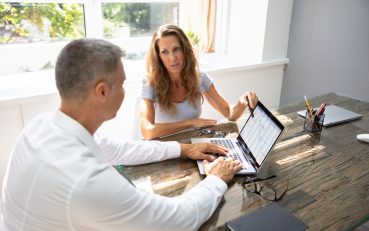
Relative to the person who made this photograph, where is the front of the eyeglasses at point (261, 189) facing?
facing the viewer and to the left of the viewer

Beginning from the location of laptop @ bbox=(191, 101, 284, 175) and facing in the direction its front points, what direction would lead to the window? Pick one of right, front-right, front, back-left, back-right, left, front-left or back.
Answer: front-right

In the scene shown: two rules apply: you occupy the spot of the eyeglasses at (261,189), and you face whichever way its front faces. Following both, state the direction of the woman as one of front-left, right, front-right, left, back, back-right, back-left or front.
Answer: right

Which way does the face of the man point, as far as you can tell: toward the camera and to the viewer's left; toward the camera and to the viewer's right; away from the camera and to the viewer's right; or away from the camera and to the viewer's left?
away from the camera and to the viewer's right

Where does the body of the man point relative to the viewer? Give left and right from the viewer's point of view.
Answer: facing away from the viewer and to the right of the viewer

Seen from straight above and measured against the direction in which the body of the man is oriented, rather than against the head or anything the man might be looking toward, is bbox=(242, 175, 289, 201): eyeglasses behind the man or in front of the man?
in front

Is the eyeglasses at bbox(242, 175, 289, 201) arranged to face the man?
yes

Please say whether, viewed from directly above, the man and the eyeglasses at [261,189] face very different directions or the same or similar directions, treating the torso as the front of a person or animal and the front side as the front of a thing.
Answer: very different directions
